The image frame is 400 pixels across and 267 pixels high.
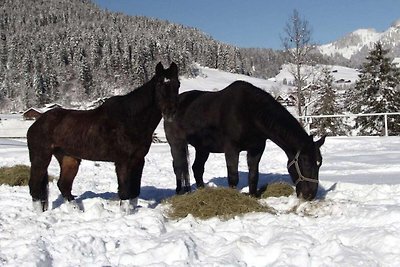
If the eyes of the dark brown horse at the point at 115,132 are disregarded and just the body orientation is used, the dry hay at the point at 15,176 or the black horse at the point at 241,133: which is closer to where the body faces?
the black horse

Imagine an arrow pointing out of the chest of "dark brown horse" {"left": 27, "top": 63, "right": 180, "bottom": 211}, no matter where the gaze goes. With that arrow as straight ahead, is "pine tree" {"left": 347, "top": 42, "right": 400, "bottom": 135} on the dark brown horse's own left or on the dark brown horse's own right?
on the dark brown horse's own left

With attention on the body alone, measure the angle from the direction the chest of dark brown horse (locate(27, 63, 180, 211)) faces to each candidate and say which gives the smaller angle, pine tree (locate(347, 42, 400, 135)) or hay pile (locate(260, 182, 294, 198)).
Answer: the hay pile

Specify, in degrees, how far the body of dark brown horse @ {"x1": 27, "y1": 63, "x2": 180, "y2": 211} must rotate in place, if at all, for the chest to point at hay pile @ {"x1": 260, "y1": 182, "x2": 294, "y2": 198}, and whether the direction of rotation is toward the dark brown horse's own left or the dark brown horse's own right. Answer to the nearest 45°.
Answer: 0° — it already faces it

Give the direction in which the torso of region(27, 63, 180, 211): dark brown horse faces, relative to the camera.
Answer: to the viewer's right

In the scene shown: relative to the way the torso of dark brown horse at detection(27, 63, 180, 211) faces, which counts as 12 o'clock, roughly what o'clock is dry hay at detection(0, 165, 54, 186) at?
The dry hay is roughly at 8 o'clock from the dark brown horse.

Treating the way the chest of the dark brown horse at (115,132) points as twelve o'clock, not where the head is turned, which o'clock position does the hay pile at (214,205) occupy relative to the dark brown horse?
The hay pile is roughly at 1 o'clock from the dark brown horse.

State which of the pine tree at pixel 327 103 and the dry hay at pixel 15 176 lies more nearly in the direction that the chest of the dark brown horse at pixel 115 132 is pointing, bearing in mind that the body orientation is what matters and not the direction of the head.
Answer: the pine tree

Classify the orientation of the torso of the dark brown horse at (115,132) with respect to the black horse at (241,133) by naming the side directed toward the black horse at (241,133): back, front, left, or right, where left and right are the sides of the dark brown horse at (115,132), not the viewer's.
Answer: front

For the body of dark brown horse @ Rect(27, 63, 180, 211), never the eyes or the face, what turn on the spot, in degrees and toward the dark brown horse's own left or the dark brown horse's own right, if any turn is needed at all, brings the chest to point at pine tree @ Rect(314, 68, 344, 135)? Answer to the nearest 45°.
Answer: approximately 45° to the dark brown horse's own left
